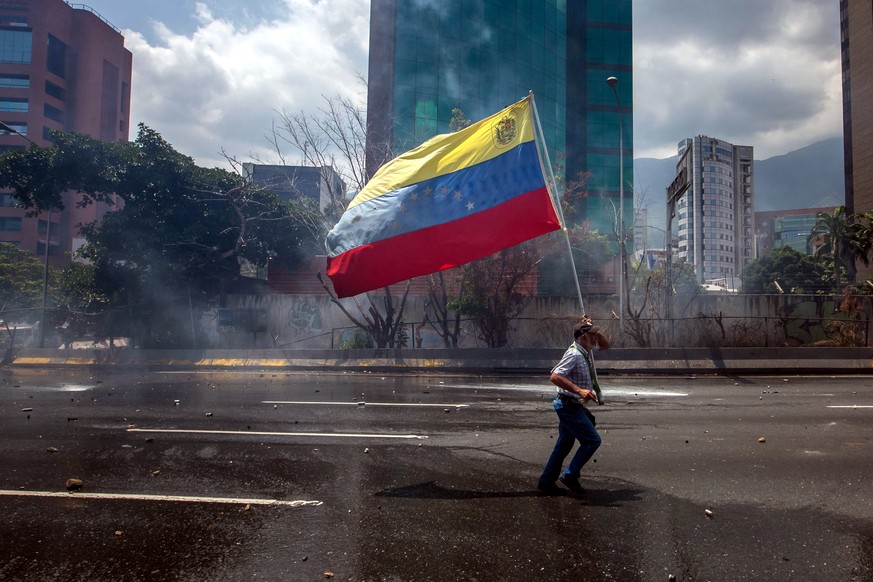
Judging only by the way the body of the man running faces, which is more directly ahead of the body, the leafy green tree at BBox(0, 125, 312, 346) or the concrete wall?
the concrete wall

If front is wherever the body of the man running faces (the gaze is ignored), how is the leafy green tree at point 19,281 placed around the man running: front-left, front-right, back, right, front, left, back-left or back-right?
back-left

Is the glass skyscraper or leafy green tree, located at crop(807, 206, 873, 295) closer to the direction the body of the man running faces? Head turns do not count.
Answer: the leafy green tree

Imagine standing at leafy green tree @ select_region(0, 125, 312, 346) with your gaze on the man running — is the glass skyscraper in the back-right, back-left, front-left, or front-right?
back-left

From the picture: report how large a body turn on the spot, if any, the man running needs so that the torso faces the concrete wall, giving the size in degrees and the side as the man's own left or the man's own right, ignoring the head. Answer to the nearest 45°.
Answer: approximately 90° to the man's own left

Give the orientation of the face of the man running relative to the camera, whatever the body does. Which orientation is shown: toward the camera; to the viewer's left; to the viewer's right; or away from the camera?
to the viewer's right

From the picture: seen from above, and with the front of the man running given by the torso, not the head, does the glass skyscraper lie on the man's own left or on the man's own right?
on the man's own left

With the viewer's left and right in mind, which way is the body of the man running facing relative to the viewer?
facing to the right of the viewer

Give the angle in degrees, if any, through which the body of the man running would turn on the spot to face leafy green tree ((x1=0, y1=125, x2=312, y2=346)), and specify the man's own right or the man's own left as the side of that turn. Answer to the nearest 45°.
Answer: approximately 135° to the man's own left
